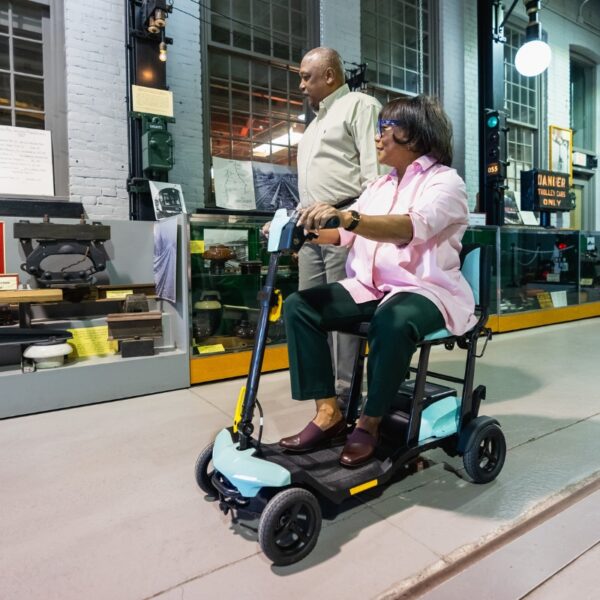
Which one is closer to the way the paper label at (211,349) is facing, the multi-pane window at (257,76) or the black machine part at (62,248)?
the black machine part

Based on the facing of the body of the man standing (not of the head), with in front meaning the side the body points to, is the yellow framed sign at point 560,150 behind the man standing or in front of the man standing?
behind

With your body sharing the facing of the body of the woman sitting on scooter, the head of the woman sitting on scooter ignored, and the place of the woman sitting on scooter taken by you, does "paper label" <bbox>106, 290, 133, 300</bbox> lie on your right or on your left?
on your right

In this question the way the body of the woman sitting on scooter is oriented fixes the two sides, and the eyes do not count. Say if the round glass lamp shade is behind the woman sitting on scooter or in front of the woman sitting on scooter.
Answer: behind

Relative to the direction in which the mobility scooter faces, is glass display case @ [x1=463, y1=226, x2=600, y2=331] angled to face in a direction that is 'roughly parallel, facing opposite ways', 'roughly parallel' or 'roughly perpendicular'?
roughly perpendicular

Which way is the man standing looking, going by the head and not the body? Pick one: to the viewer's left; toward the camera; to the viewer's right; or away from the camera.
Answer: to the viewer's left

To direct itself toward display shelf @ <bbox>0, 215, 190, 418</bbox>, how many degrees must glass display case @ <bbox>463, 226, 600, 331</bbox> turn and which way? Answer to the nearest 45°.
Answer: approximately 90° to its right
